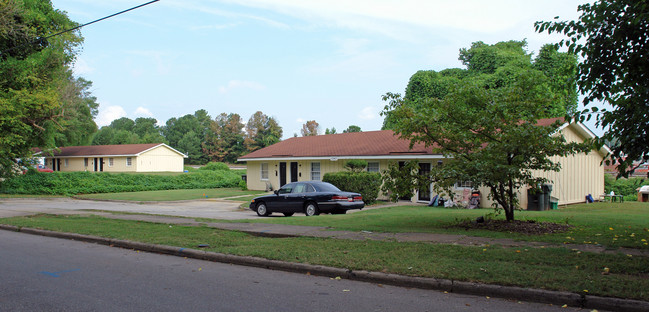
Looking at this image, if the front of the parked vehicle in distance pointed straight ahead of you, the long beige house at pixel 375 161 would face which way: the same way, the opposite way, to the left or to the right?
to the left

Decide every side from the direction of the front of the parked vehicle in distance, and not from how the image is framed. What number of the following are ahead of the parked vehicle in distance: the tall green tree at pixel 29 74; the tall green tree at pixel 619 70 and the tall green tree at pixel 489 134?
1

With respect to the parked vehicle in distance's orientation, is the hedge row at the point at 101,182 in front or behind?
in front

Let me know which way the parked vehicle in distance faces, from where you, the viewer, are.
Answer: facing away from the viewer and to the left of the viewer

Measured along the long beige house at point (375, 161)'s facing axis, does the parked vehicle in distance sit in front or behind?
in front

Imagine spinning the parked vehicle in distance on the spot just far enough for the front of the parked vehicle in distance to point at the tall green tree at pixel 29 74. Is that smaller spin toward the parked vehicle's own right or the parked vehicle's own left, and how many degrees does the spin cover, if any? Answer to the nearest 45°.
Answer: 0° — it already faces it

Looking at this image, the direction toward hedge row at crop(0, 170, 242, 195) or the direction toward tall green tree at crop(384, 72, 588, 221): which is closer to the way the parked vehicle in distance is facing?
the hedge row

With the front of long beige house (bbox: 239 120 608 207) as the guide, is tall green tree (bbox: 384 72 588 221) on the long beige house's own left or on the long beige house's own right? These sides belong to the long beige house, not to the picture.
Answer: on the long beige house's own left

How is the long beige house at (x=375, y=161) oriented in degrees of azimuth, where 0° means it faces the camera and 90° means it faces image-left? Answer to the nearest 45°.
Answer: approximately 45°
